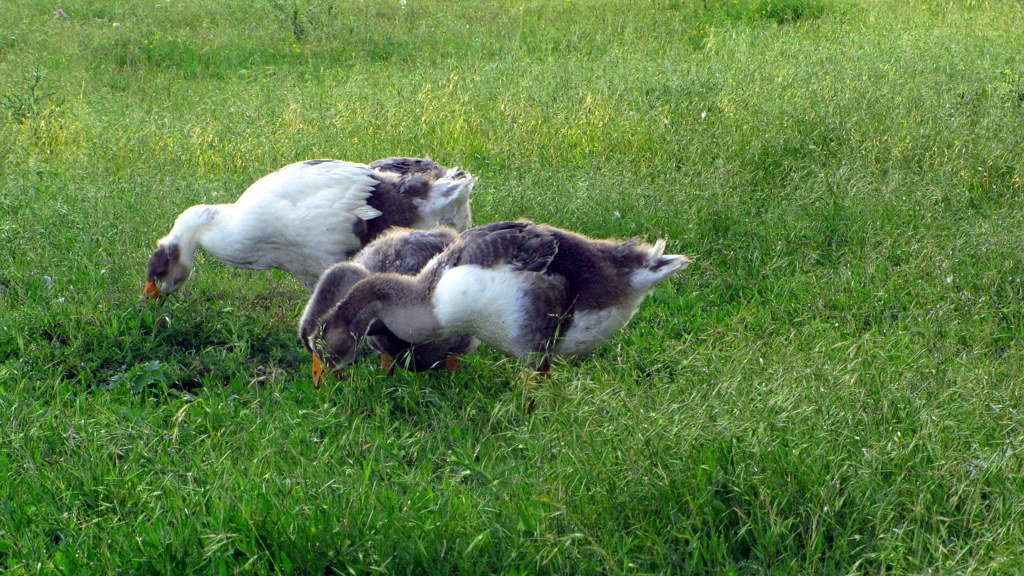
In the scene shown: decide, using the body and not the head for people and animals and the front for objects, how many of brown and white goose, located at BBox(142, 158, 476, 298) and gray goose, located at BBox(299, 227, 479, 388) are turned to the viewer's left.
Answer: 2

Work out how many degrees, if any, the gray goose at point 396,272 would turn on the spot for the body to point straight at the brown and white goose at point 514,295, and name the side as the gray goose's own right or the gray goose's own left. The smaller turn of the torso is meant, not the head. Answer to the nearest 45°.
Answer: approximately 135° to the gray goose's own left

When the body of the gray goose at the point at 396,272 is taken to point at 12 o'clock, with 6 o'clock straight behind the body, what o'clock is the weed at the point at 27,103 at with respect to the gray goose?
The weed is roughly at 2 o'clock from the gray goose.

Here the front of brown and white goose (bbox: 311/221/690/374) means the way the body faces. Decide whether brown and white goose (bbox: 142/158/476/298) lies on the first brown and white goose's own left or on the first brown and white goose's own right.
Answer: on the first brown and white goose's own right

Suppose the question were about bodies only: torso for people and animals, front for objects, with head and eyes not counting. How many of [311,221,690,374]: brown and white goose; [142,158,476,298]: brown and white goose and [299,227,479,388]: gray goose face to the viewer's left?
3

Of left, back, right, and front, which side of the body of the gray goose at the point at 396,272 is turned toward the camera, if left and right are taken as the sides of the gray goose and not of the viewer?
left

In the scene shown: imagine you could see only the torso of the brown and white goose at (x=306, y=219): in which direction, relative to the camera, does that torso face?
to the viewer's left

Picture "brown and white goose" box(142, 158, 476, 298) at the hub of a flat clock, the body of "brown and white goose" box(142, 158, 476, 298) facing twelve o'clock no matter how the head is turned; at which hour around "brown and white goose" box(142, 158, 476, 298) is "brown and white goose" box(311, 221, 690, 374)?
"brown and white goose" box(311, 221, 690, 374) is roughly at 8 o'clock from "brown and white goose" box(142, 158, 476, 298).

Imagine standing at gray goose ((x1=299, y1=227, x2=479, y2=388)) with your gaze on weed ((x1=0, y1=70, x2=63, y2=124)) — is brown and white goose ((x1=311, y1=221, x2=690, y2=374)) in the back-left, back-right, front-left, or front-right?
back-right

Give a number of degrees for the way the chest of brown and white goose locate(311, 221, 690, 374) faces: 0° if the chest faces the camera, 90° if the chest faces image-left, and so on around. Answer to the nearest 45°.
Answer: approximately 90°

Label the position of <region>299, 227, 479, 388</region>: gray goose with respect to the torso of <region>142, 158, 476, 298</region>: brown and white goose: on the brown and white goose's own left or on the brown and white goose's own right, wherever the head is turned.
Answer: on the brown and white goose's own left
